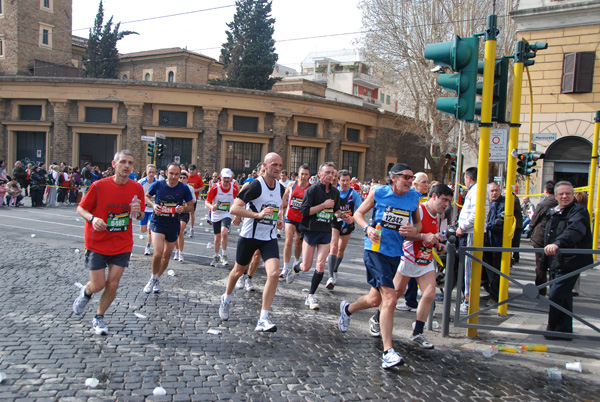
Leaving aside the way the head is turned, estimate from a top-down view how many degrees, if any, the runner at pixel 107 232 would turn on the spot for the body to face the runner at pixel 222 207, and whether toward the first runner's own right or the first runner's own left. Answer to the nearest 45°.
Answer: approximately 90° to the first runner's own left

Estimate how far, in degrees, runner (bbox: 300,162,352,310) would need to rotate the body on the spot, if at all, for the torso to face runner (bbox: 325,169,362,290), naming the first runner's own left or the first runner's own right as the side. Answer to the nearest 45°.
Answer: approximately 135° to the first runner's own left

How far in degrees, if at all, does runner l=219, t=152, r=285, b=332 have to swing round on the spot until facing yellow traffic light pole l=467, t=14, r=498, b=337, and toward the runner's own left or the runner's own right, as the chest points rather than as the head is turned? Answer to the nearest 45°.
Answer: approximately 45° to the runner's own left

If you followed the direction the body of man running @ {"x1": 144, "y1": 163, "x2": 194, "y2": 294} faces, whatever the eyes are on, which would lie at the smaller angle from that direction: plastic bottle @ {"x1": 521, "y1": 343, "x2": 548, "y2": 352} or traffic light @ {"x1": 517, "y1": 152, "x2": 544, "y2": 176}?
the plastic bottle

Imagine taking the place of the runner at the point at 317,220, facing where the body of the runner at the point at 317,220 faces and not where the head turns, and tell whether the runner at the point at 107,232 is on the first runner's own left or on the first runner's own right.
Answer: on the first runner's own right

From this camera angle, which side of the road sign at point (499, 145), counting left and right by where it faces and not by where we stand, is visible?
front

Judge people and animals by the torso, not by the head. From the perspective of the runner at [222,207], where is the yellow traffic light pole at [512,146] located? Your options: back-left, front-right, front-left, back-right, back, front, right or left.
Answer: front-left

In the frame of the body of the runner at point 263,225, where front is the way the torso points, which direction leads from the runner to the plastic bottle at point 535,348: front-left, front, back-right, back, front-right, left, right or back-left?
front-left

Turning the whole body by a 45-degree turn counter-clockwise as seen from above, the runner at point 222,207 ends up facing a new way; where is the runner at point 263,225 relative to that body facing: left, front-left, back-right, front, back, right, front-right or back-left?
front-right

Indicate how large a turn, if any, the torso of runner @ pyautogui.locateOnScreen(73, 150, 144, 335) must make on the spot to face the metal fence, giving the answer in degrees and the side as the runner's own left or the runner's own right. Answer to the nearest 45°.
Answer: approximately 45° to the runner's own left

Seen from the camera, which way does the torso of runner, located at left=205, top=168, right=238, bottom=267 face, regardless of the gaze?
toward the camera

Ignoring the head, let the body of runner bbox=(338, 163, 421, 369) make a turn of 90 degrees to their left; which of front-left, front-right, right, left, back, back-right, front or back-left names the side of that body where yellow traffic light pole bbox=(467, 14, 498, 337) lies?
front

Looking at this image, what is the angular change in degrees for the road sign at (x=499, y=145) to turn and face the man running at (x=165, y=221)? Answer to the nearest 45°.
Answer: approximately 45° to its right

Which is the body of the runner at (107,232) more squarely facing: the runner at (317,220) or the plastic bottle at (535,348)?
the plastic bottle
